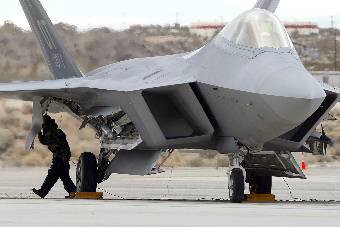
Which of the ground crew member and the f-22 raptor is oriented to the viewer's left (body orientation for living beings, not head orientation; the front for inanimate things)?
the ground crew member

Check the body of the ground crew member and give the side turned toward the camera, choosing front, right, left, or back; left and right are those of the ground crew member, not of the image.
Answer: left

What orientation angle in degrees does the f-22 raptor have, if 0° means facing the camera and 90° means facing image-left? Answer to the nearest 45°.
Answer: approximately 315°

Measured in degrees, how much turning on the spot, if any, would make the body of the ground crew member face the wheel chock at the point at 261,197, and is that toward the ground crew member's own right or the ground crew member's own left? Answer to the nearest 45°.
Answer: approximately 180°

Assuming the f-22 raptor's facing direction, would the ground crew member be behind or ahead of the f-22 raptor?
behind

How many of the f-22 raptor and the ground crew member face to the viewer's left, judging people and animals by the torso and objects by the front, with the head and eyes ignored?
1
